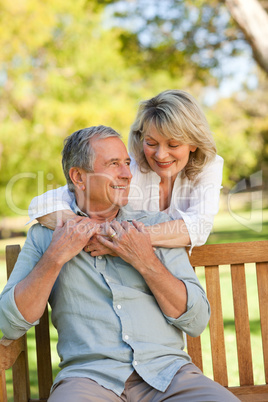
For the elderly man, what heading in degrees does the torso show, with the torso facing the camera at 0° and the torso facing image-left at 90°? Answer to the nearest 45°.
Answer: approximately 0°

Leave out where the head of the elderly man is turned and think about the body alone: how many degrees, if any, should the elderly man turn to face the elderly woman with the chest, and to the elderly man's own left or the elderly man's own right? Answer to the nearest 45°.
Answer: approximately 135° to the elderly man's own left
